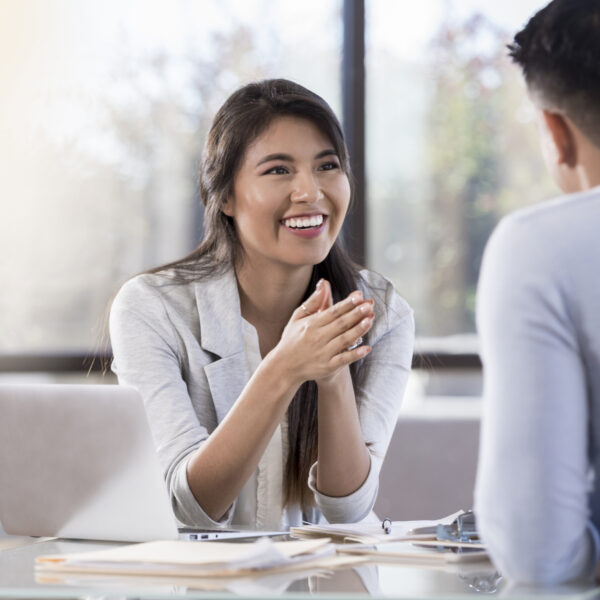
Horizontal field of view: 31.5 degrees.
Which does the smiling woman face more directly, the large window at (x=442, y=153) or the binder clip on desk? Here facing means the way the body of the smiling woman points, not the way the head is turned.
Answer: the binder clip on desk

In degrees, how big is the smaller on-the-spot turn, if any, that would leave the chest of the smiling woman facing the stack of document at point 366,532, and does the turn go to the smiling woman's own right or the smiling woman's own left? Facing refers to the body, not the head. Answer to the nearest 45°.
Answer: approximately 45° to the smiling woman's own right

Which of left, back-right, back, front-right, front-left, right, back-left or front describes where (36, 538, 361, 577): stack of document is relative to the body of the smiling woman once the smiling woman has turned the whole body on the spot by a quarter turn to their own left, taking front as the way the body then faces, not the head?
back-right

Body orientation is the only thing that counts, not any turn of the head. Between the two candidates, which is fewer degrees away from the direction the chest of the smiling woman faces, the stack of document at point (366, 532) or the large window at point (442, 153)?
the stack of document

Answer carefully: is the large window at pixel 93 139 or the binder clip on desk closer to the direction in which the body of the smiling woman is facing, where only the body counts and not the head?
the binder clip on desk

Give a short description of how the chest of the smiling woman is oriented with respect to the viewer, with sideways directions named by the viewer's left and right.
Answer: facing the viewer and to the right of the viewer

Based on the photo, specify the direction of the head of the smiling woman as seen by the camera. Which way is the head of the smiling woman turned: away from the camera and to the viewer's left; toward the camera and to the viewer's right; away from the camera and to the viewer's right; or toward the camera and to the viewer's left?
toward the camera and to the viewer's right

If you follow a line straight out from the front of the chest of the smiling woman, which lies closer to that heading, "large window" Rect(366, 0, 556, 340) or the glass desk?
the glass desk

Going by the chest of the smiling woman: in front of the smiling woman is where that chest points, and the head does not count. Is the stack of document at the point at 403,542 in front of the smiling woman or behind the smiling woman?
in front

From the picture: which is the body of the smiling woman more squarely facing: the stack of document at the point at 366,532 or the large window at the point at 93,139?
the stack of document
